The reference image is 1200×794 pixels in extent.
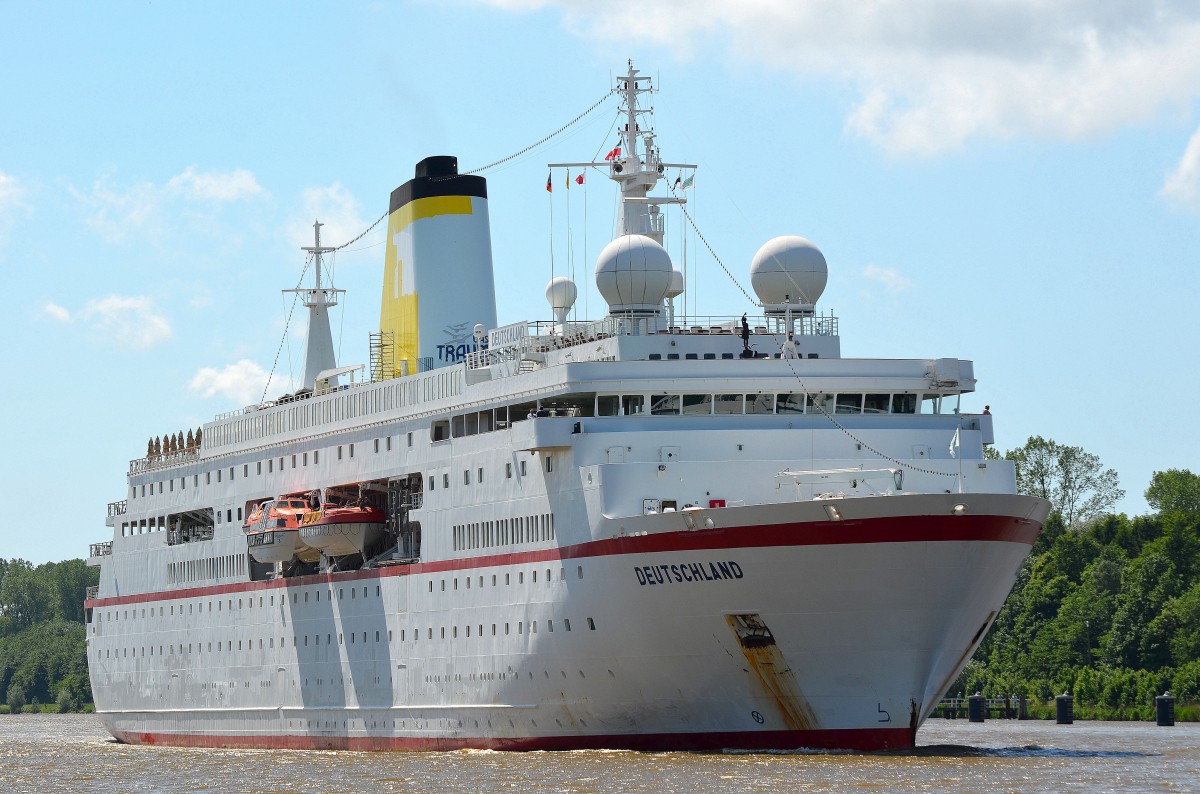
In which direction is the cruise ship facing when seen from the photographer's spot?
facing the viewer and to the right of the viewer
